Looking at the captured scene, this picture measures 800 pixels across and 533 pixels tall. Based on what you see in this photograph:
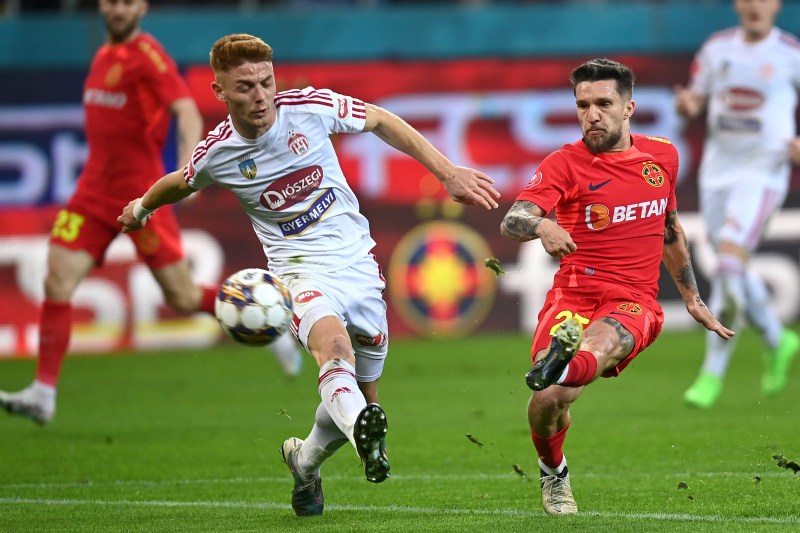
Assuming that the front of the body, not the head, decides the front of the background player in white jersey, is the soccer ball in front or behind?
in front

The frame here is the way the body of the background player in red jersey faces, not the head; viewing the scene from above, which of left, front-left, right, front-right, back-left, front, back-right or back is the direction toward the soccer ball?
front-left

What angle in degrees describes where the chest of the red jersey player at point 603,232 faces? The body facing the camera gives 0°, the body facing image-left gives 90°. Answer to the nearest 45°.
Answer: approximately 0°

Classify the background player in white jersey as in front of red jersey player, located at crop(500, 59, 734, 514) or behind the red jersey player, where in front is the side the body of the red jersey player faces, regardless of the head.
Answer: behind

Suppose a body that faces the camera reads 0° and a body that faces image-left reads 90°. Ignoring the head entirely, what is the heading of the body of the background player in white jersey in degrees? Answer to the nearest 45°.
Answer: approximately 0°

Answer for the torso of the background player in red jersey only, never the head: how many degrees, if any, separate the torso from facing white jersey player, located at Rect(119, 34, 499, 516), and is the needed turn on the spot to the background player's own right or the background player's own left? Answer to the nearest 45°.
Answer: approximately 45° to the background player's own left

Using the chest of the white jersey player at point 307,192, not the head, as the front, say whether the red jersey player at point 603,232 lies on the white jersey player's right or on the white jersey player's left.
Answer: on the white jersey player's left

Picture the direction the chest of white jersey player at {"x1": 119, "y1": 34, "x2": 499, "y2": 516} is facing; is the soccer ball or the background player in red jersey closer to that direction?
the soccer ball

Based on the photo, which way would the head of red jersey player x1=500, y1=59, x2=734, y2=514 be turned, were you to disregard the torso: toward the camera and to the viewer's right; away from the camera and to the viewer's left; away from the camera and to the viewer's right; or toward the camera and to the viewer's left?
toward the camera and to the viewer's left

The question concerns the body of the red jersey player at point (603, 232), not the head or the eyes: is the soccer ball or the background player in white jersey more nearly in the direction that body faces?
the soccer ball
